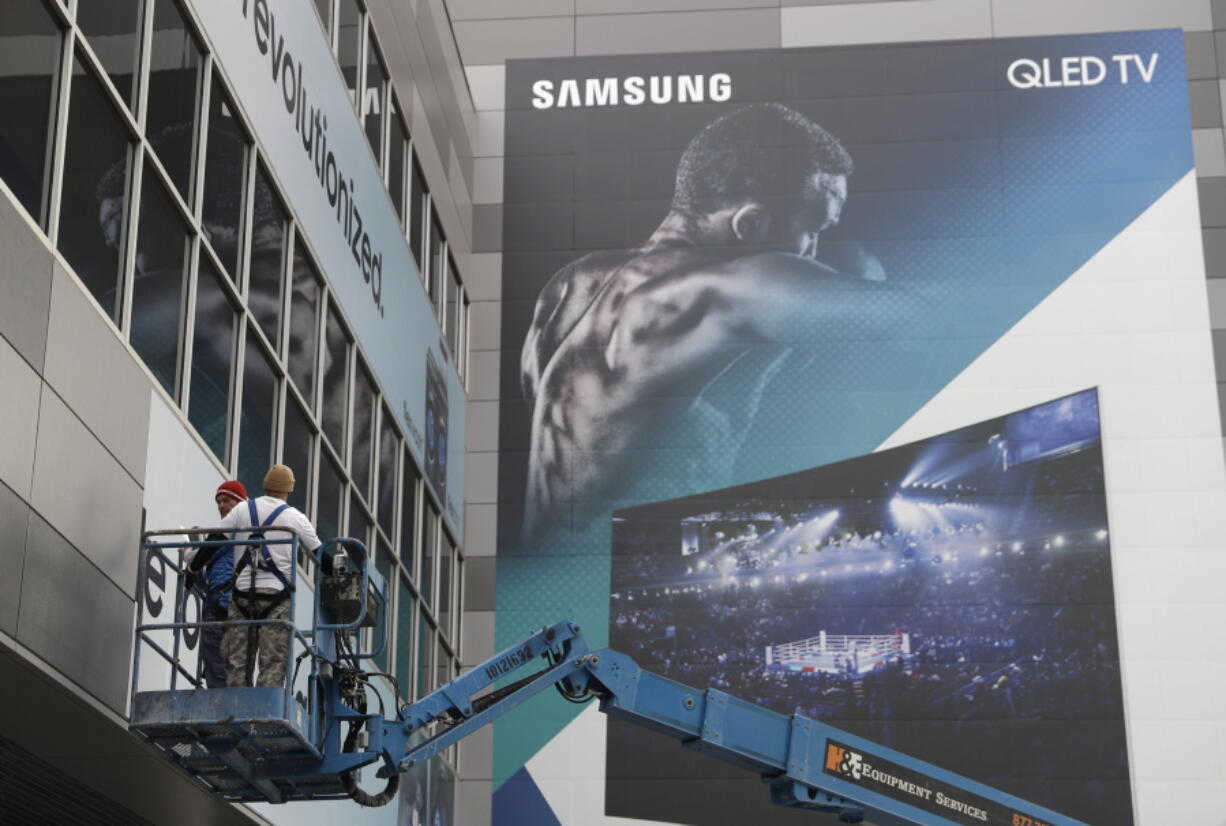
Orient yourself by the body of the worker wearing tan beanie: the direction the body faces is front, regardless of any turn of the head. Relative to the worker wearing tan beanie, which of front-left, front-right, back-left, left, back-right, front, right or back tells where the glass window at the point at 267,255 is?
front

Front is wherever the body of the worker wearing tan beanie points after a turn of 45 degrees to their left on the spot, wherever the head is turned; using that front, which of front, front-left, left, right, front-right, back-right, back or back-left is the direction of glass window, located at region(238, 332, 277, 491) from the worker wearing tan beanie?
front-right

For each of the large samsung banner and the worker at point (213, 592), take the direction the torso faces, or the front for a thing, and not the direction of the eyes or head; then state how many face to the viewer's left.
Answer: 1

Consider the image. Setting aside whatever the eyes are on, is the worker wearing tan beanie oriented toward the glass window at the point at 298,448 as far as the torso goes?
yes

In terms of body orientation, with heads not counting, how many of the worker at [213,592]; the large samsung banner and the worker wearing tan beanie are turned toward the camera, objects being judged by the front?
1

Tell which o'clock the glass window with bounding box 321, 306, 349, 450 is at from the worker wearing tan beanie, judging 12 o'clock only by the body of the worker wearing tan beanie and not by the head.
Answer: The glass window is roughly at 12 o'clock from the worker wearing tan beanie.

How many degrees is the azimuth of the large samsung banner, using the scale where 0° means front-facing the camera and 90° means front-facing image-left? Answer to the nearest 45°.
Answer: approximately 0°

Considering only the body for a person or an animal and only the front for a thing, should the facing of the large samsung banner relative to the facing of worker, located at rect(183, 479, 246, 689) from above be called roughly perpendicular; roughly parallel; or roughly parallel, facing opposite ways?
roughly perpendicular

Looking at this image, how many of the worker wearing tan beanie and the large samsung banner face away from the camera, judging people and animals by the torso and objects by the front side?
1

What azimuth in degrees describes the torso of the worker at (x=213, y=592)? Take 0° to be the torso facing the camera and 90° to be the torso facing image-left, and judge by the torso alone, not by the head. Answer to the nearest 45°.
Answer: approximately 90°

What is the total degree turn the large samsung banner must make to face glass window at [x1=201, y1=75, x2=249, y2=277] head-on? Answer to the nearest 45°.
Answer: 0° — it already faces it

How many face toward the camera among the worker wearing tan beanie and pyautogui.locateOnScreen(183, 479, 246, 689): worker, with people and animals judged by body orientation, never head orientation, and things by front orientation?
0

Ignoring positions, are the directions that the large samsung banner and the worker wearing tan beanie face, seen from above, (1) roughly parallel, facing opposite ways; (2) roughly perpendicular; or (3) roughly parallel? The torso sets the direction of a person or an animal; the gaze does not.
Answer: roughly parallel, facing opposite ways

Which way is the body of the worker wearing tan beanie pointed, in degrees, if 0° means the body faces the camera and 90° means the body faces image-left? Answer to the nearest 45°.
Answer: approximately 180°
